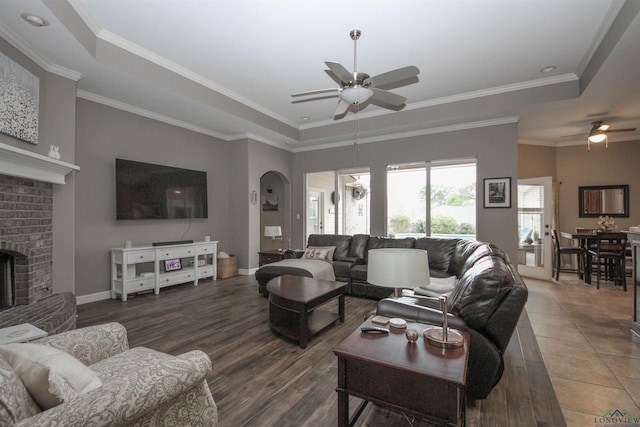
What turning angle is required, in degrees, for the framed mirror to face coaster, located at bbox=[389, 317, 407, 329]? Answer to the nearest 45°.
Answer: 0° — it already faces it

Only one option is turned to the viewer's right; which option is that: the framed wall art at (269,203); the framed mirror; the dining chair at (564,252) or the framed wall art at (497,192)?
the dining chair

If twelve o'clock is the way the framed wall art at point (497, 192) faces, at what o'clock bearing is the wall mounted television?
The wall mounted television is roughly at 2 o'clock from the framed wall art.

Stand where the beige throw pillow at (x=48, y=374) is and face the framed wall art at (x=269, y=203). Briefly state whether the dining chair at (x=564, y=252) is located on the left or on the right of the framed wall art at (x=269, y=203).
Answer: right

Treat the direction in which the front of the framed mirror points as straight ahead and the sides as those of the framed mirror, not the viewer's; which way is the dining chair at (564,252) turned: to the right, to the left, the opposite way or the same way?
to the left

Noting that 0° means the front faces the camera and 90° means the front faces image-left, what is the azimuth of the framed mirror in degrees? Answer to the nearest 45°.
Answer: approximately 0°

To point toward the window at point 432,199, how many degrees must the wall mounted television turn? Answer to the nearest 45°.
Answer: approximately 45° to its left

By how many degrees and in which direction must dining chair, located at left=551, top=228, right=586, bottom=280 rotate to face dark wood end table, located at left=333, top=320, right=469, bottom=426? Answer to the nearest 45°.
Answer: approximately 90° to its right

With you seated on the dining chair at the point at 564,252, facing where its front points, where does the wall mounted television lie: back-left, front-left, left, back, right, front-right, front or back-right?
back-right

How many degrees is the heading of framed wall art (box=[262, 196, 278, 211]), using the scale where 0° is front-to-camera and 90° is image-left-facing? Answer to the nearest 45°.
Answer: approximately 0°

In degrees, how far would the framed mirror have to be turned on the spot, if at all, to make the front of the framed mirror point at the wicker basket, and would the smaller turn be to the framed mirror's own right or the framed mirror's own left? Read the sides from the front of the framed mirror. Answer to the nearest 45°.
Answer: approximately 45° to the framed mirror's own right

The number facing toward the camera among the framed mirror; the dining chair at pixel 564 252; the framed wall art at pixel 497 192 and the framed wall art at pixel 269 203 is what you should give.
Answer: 3

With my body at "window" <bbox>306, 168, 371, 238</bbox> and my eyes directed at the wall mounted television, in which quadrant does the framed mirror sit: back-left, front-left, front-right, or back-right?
back-left

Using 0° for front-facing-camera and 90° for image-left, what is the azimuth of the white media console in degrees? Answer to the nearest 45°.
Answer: approximately 315°
